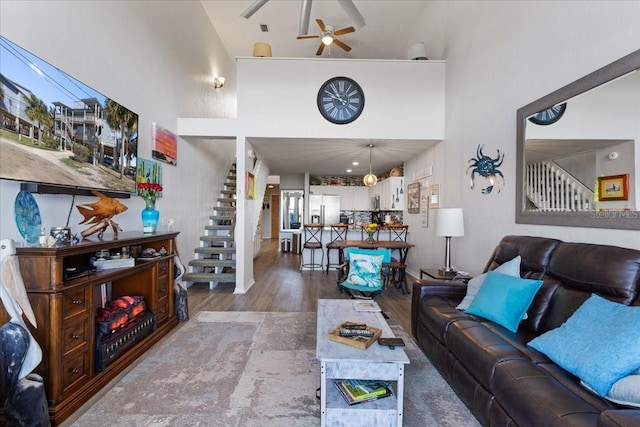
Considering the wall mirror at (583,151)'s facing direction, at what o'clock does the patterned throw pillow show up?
The patterned throw pillow is roughly at 2 o'clock from the wall mirror.

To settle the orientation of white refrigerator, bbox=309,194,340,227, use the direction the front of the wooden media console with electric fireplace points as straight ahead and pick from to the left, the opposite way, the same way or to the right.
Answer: to the right

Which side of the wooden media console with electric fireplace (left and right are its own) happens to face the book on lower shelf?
front

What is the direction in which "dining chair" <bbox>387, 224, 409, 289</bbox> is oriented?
away from the camera

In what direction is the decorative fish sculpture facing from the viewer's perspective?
to the viewer's right

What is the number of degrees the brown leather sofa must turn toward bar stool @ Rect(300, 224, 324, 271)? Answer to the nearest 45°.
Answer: approximately 90° to its right

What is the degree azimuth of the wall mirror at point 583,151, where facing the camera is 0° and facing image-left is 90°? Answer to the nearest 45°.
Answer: approximately 45°

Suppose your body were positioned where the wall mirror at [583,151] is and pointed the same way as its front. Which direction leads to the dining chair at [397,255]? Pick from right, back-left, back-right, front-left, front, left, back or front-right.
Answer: right

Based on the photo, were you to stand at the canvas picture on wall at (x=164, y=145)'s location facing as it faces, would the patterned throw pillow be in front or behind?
in front

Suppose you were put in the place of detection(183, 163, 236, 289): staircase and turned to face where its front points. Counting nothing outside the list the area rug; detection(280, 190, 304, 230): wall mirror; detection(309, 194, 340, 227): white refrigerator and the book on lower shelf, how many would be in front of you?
2

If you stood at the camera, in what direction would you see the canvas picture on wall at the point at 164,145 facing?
facing the viewer and to the right of the viewer

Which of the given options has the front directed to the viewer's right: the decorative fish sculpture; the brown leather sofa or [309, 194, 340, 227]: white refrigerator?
the decorative fish sculpture

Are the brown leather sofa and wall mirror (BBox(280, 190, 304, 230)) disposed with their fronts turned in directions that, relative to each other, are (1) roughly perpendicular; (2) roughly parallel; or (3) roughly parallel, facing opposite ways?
roughly perpendicular
